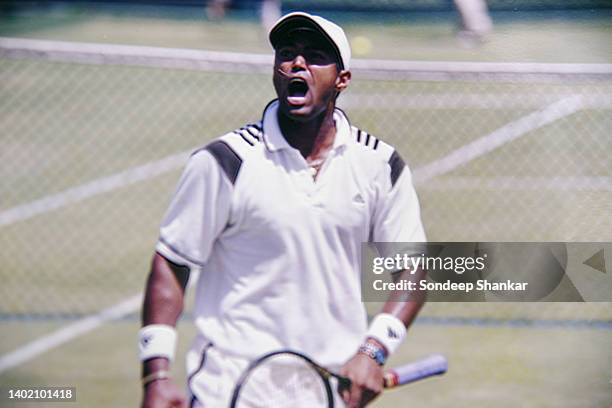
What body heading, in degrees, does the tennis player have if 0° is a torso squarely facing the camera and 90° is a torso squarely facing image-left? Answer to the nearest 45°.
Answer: approximately 0°
